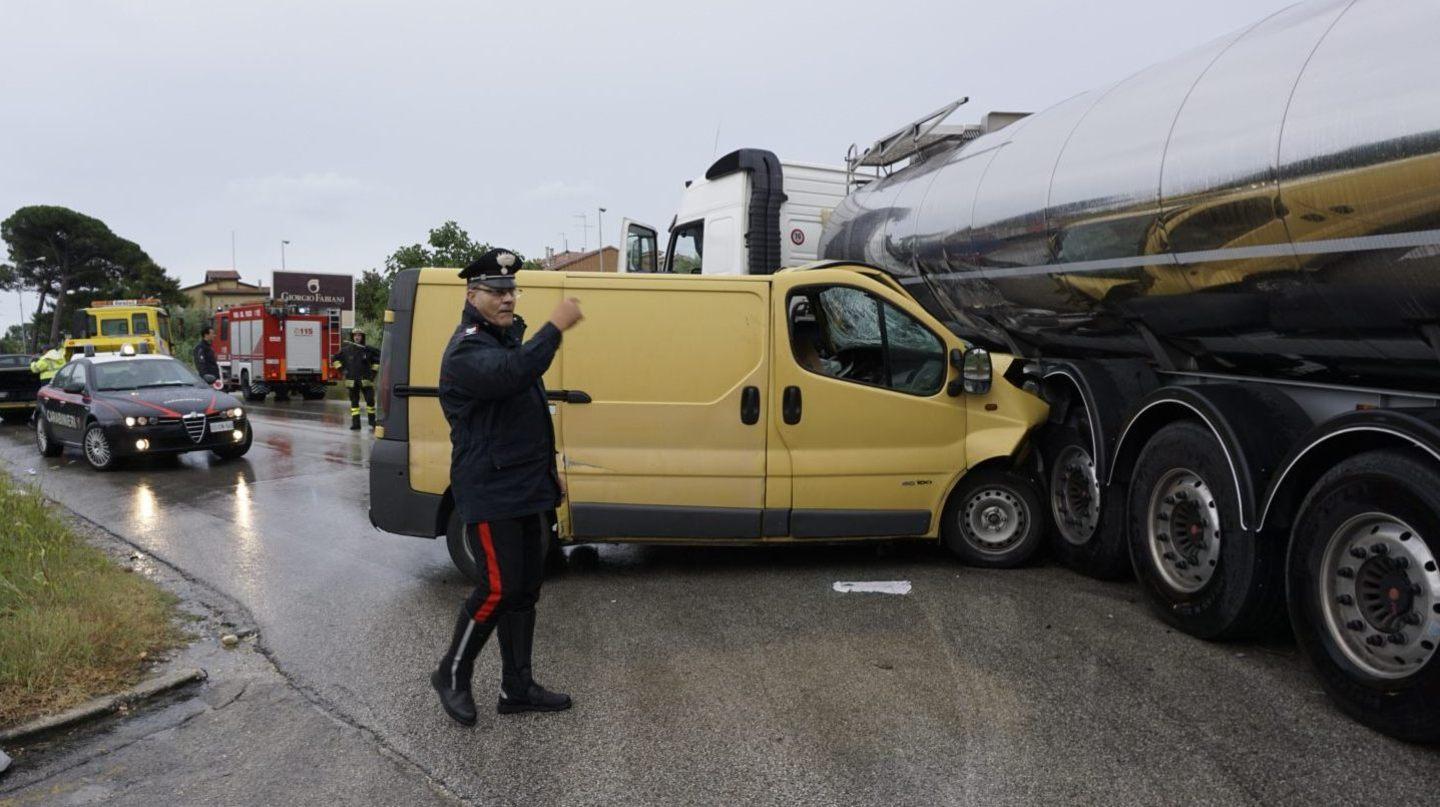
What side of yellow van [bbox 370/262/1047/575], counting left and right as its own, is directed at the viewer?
right

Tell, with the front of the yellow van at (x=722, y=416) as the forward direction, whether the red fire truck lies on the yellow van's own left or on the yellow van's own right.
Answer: on the yellow van's own left

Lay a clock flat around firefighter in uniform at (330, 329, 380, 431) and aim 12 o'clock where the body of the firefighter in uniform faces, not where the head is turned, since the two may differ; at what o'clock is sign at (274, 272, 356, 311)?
The sign is roughly at 6 o'clock from the firefighter in uniform.

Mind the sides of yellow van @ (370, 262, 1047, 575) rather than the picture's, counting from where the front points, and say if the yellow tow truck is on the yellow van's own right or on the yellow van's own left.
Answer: on the yellow van's own left

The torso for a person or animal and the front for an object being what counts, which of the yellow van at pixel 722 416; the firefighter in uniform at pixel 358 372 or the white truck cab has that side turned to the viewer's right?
the yellow van

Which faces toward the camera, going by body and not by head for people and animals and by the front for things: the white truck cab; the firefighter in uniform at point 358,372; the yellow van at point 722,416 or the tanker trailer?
the firefighter in uniform

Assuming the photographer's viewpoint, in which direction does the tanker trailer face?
facing away from the viewer and to the left of the viewer

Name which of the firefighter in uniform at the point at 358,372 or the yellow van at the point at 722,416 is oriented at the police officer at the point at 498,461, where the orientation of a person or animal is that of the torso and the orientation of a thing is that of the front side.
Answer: the firefighter in uniform
